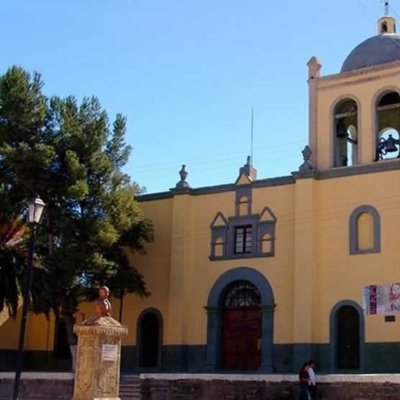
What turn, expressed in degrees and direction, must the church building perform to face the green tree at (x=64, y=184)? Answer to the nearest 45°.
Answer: approximately 90° to its right

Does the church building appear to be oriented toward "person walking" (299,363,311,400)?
yes

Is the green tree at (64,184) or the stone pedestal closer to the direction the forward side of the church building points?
the stone pedestal

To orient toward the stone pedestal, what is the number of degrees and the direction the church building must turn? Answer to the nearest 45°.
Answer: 0° — it already faces it

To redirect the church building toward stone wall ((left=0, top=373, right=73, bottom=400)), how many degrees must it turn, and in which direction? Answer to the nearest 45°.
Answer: approximately 90° to its right

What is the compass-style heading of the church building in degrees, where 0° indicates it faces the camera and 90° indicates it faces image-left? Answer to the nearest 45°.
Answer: approximately 0°

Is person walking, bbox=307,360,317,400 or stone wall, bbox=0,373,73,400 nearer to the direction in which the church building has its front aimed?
the person walking

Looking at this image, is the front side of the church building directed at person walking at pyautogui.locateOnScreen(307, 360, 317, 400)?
yes

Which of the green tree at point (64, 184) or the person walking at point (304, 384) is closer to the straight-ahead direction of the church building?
the person walking
